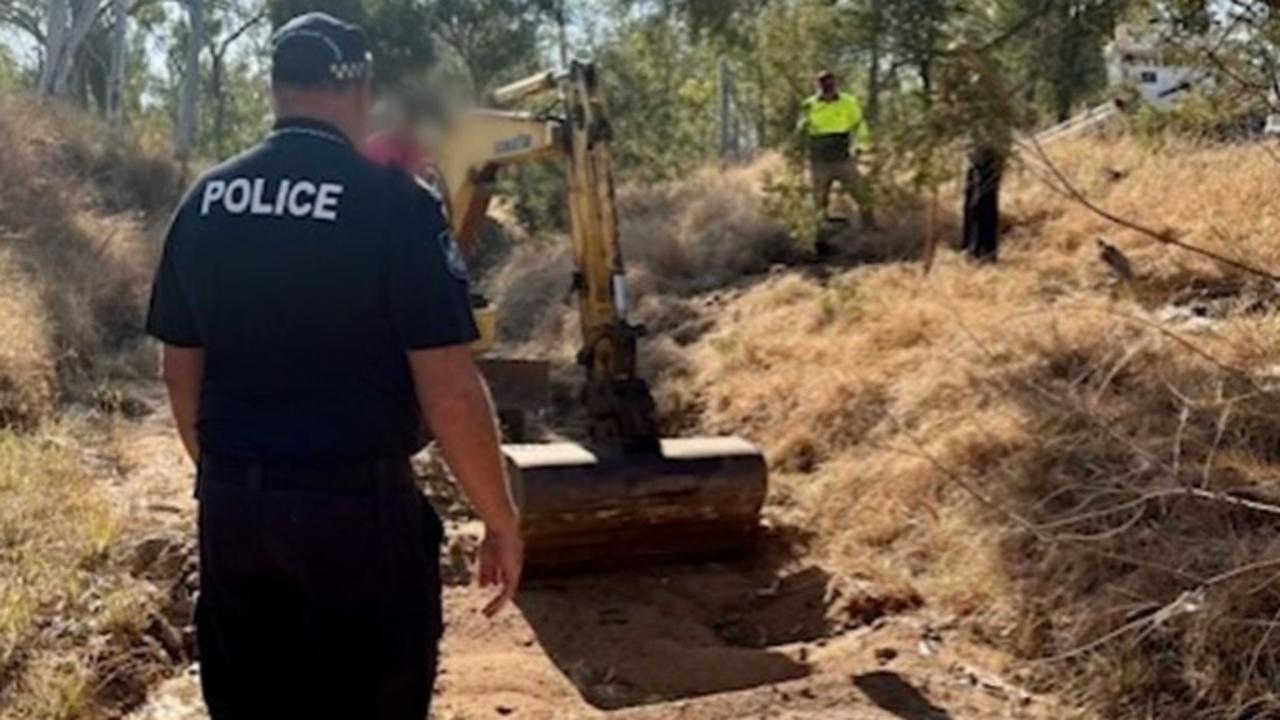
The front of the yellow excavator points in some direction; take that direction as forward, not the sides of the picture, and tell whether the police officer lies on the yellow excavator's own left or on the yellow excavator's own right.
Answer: on the yellow excavator's own right

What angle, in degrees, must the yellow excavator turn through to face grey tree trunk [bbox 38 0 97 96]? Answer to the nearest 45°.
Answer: approximately 180°

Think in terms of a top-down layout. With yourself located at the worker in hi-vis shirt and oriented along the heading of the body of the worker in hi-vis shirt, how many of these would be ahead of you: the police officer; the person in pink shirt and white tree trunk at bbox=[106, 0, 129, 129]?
2

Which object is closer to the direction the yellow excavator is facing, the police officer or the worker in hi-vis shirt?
the police officer

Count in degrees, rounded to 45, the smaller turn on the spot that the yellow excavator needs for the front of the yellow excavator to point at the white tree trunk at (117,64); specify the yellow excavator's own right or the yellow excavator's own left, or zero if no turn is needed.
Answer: approximately 180°

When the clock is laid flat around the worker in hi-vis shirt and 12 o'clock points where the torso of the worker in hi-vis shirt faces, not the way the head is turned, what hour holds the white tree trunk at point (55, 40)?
The white tree trunk is roughly at 4 o'clock from the worker in hi-vis shirt.

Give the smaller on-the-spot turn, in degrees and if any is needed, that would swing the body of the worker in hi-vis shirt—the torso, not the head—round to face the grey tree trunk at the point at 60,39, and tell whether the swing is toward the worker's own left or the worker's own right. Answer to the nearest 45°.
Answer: approximately 135° to the worker's own right

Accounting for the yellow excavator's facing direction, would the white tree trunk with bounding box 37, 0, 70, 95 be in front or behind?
behind
